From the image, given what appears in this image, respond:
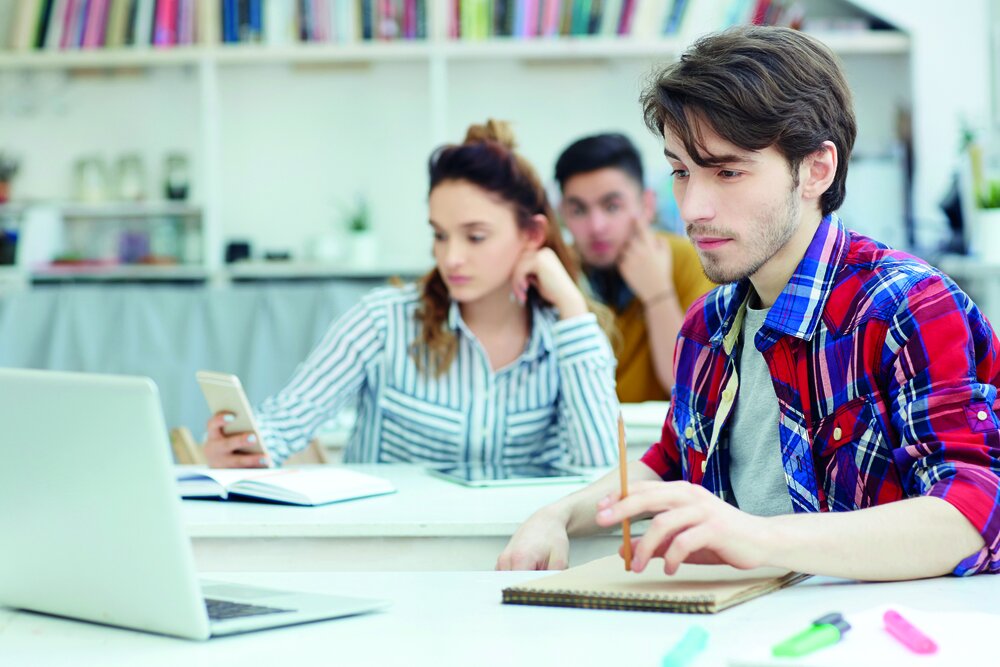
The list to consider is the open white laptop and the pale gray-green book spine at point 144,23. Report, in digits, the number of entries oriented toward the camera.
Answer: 1

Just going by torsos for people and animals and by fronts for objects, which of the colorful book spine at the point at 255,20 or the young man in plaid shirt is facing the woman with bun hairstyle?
the colorful book spine

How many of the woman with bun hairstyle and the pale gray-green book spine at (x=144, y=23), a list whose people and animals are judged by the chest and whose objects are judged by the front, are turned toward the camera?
2

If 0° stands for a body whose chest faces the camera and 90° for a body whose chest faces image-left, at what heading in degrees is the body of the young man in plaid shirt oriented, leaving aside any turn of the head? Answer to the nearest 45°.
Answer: approximately 45°

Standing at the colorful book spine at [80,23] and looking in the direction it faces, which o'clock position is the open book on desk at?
The open book on desk is roughly at 12 o'clock from the colorful book spine.

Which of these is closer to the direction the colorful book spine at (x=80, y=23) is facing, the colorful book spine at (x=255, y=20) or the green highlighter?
the green highlighter

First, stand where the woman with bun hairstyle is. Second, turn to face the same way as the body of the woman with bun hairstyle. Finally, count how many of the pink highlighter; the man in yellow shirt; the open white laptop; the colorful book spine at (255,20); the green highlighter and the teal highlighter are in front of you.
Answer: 4

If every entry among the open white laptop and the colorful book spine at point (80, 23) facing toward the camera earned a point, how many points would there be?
1
